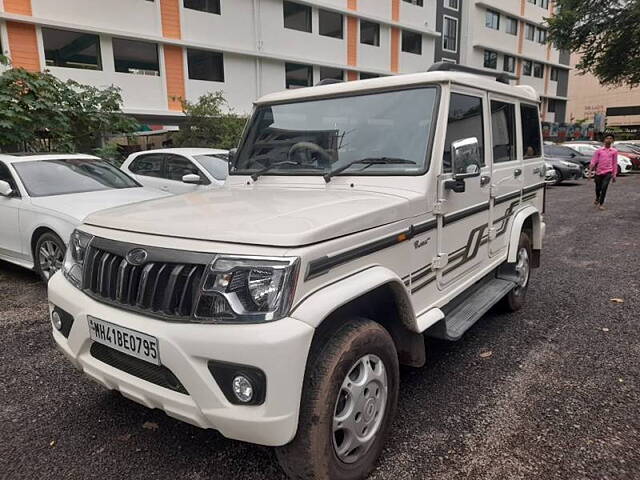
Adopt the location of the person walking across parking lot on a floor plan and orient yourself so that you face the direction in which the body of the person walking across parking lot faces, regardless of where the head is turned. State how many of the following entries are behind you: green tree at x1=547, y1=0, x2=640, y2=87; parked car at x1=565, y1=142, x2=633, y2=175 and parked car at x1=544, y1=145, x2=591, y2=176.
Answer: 3

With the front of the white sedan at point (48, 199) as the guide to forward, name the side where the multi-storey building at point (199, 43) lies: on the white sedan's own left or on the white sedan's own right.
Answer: on the white sedan's own left

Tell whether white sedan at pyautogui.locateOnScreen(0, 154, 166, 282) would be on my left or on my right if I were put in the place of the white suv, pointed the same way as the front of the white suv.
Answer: on my right

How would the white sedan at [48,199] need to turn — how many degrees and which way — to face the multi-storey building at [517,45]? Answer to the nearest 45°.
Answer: approximately 90° to its left

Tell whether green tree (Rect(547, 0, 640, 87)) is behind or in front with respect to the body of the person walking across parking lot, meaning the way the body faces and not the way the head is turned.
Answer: behind

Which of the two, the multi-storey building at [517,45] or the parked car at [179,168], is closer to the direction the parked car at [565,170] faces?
the parked car

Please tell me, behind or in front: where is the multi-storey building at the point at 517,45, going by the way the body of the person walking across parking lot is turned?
behind

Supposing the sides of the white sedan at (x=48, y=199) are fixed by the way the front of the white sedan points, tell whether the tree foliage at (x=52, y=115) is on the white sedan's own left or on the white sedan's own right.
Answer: on the white sedan's own left

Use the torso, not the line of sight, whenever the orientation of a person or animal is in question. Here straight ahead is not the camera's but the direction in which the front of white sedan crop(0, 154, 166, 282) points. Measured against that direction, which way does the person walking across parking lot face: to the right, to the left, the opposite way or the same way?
to the right

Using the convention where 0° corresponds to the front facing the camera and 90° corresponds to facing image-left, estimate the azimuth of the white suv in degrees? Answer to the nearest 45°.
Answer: approximately 45°

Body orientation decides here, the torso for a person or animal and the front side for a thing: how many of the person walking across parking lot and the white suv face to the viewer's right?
0
